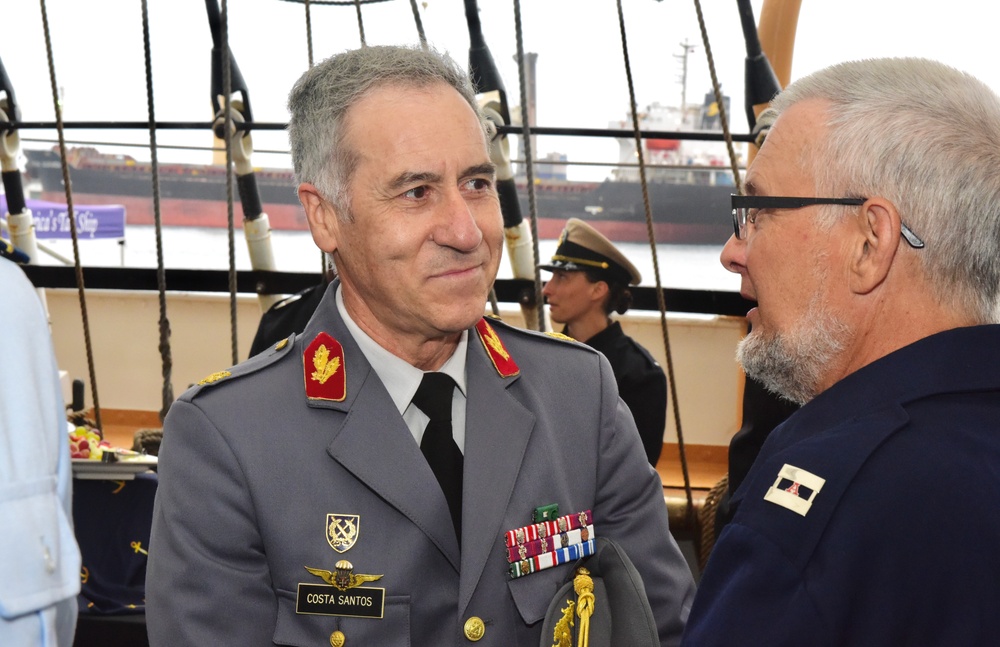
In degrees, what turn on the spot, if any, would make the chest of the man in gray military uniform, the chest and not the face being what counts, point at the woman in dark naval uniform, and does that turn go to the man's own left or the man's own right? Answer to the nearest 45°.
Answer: approximately 135° to the man's own left

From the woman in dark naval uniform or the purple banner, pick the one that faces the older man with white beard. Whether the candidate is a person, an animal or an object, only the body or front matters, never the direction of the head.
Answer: the purple banner

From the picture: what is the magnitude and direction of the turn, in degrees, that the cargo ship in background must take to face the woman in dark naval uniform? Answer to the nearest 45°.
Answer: approximately 90° to its left

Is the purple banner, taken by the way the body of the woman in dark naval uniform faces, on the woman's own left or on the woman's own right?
on the woman's own right

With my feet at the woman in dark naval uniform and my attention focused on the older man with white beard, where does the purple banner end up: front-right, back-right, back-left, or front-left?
back-right

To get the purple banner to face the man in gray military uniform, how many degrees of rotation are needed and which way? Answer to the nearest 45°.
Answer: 0° — it already faces them

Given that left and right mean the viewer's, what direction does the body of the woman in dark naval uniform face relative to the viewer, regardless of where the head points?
facing to the left of the viewer

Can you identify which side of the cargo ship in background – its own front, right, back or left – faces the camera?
left

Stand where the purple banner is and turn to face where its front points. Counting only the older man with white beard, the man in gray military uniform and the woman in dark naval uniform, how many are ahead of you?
3

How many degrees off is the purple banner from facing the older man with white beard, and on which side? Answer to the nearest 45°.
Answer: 0° — it already faces them

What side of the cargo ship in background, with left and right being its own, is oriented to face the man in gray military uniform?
left

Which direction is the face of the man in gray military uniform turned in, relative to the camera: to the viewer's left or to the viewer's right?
to the viewer's right
